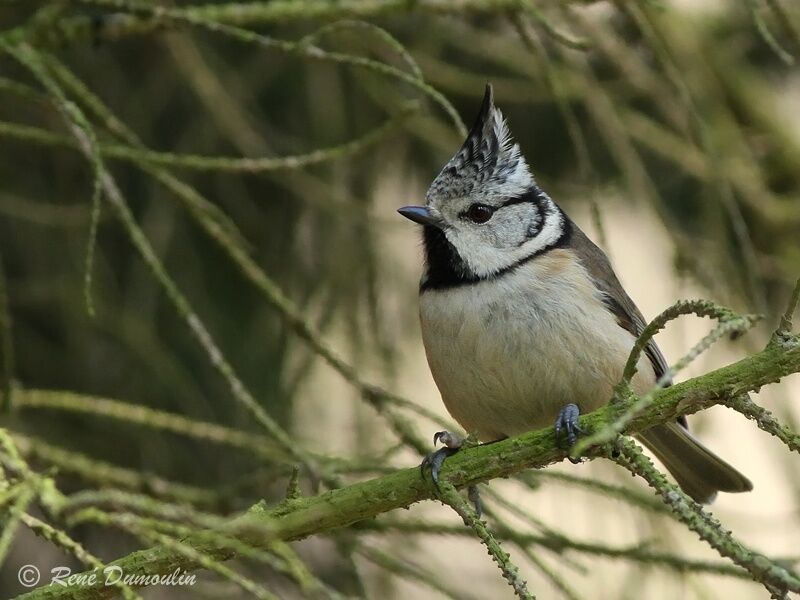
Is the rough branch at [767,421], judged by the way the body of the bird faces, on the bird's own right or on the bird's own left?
on the bird's own left

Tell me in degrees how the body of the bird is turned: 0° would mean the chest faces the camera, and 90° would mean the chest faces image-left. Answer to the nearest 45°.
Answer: approximately 45°
